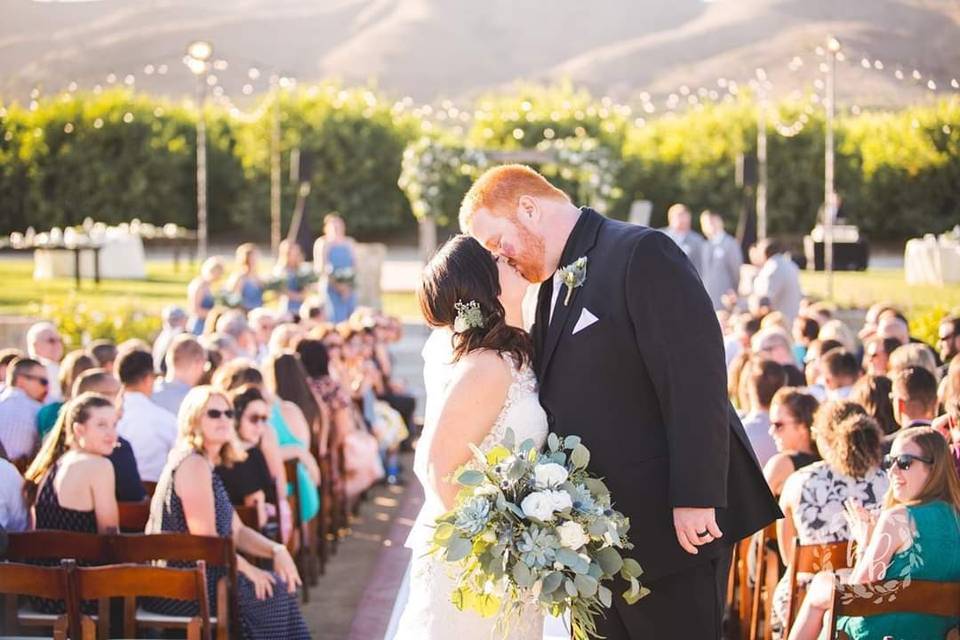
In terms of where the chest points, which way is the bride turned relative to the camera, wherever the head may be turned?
to the viewer's right

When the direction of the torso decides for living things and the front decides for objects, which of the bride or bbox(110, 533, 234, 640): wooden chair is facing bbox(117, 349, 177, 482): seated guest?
the wooden chair

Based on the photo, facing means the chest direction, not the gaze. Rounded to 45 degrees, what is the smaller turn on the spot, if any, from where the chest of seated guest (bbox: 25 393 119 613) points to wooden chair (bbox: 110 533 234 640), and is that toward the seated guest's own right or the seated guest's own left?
approximately 90° to the seated guest's own right

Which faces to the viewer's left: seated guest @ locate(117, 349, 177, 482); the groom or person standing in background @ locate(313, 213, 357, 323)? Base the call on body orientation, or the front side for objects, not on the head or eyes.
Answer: the groom

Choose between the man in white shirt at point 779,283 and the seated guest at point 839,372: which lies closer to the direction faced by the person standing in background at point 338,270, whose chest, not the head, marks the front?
the seated guest

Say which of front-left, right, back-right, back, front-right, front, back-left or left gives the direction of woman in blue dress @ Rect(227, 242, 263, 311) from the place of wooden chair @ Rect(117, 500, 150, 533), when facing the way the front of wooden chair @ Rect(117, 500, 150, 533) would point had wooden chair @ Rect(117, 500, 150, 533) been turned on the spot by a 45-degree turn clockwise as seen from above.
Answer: front-left

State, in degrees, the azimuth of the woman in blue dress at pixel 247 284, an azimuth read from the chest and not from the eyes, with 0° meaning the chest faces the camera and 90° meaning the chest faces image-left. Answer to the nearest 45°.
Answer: approximately 315°

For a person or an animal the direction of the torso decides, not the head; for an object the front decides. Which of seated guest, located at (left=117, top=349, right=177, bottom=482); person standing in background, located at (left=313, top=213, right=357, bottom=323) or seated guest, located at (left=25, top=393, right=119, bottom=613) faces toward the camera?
the person standing in background

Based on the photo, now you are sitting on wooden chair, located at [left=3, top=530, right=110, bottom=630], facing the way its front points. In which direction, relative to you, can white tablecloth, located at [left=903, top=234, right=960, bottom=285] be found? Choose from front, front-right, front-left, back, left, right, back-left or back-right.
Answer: front-right

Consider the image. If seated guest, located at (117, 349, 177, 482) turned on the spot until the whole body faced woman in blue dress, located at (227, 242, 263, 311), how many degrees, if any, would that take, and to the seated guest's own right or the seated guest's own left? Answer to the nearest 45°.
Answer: approximately 45° to the seated guest's own left

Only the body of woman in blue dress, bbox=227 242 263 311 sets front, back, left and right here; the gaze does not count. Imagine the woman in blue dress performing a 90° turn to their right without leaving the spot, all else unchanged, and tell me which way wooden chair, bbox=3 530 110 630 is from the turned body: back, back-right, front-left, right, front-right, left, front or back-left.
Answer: front-left

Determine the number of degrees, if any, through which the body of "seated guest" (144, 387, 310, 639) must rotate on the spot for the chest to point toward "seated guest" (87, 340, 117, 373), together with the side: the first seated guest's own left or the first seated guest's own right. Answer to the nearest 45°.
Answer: approximately 90° to the first seated guest's own left

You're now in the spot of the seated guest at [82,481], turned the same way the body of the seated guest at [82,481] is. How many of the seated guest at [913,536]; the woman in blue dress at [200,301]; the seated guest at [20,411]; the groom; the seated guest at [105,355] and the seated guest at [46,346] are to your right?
2

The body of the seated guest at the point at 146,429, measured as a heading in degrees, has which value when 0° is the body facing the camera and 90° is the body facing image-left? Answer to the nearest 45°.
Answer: approximately 225°

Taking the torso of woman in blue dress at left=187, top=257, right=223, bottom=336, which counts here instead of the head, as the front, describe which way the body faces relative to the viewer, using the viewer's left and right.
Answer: facing the viewer and to the right of the viewer

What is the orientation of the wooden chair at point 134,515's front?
away from the camera

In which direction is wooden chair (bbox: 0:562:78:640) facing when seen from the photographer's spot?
facing away from the viewer
